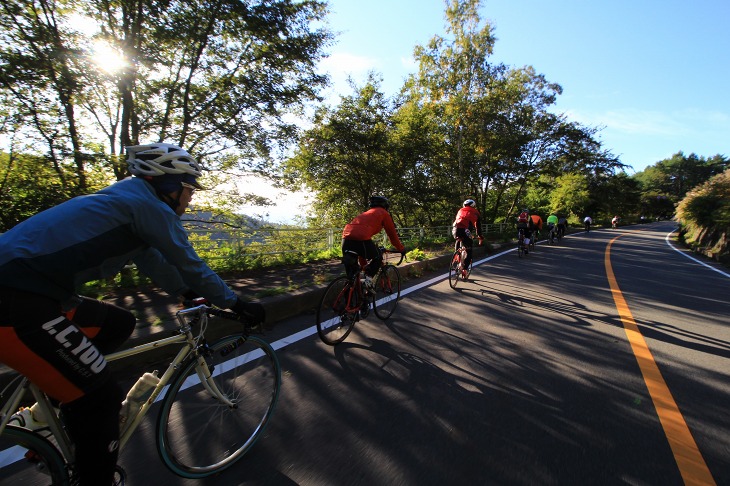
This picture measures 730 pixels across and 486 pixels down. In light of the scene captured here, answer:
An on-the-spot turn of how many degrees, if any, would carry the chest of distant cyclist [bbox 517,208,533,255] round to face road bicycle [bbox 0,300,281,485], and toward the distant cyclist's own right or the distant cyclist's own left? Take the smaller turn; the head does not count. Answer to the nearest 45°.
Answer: approximately 180°

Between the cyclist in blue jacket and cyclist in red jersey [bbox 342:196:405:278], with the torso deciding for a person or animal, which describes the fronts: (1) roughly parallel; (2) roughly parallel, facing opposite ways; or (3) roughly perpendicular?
roughly parallel

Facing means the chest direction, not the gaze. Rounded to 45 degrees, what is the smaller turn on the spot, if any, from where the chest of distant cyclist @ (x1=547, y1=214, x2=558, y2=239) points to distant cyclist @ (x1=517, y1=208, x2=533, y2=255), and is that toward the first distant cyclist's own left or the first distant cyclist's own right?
approximately 180°

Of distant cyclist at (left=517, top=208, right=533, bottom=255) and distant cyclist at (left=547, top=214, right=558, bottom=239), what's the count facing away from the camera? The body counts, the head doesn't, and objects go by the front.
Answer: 2

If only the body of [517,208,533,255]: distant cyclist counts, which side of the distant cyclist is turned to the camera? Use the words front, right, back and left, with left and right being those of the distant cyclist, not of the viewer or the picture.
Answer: back

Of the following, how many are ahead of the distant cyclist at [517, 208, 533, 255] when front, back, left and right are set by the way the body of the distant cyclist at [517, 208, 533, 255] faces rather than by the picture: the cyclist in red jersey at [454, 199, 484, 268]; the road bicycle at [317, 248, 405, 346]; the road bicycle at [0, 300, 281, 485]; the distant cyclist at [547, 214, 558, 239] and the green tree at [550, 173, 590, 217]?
2

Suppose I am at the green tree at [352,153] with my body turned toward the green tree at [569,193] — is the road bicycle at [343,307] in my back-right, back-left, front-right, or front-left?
back-right

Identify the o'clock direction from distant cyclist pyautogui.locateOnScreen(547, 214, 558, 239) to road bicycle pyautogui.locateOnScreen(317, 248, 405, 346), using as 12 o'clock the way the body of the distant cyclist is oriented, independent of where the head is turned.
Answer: The road bicycle is roughly at 6 o'clock from the distant cyclist.

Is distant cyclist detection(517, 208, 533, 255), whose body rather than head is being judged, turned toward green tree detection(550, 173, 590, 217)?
yes

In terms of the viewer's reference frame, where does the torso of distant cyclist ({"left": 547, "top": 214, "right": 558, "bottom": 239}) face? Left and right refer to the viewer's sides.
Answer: facing away from the viewer

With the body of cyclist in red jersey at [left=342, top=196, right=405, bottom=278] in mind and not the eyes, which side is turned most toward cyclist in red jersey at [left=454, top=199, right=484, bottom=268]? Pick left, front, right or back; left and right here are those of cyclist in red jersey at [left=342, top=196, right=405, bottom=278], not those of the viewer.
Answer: front

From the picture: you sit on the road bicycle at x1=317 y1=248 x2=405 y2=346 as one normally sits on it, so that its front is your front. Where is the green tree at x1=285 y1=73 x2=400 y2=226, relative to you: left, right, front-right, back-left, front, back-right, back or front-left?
front-left

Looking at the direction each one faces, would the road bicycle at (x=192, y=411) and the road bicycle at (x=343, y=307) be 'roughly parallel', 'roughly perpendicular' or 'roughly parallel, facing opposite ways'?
roughly parallel

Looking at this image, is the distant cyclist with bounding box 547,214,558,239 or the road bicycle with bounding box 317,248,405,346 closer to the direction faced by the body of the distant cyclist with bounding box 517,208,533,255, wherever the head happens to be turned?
the distant cyclist

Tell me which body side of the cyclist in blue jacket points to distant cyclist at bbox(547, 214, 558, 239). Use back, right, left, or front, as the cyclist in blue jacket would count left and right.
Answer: front

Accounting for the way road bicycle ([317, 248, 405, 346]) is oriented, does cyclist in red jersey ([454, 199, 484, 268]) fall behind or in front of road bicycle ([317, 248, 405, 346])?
in front

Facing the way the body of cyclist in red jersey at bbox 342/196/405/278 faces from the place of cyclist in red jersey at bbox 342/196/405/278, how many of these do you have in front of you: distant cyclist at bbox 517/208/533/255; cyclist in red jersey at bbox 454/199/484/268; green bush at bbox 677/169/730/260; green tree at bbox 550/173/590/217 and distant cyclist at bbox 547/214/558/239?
5
